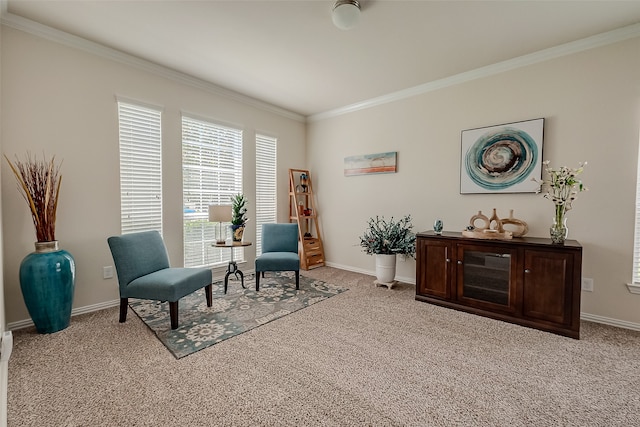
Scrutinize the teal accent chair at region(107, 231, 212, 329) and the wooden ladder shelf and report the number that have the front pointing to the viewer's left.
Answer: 0

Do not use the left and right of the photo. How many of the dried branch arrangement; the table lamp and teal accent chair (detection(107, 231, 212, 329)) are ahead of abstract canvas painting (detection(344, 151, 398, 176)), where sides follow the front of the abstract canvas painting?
3

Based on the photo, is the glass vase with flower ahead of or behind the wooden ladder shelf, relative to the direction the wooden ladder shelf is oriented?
ahead

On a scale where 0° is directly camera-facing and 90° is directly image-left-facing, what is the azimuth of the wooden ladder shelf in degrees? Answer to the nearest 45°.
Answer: approximately 315°

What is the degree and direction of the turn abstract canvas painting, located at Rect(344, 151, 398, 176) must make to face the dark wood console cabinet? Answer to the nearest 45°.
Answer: approximately 90° to its left

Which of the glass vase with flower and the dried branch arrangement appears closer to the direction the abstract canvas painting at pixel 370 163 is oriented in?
the dried branch arrangement

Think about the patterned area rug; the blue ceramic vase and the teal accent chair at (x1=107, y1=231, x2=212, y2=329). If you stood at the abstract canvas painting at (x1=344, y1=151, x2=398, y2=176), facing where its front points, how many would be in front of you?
3

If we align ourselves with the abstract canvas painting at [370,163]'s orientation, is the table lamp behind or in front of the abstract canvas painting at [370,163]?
in front

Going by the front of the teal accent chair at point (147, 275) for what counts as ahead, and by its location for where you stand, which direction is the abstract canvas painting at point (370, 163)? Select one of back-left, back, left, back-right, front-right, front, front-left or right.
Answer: front-left

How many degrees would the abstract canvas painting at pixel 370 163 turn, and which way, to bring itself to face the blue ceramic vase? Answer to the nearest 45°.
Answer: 0° — it already faces it

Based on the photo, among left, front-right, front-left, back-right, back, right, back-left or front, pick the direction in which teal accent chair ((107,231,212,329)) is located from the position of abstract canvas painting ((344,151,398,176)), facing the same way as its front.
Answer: front
